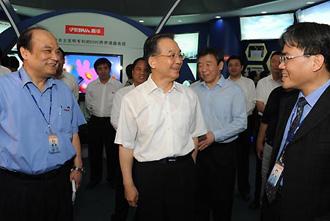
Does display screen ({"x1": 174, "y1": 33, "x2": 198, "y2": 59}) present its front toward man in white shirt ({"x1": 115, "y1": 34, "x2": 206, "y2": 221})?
yes

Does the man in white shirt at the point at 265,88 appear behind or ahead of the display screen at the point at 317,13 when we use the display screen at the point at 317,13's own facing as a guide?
ahead

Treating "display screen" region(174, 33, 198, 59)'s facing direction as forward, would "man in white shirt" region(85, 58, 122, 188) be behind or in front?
in front

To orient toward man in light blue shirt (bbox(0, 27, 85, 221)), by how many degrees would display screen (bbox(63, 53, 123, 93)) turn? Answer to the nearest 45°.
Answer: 0° — it already faces them

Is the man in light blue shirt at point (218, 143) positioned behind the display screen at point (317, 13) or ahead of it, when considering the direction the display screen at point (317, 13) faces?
ahead

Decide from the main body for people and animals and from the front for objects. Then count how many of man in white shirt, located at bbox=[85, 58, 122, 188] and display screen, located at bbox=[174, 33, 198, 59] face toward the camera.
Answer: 2

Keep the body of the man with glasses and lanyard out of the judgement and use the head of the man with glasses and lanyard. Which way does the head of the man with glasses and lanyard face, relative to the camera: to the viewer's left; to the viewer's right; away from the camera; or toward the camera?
to the viewer's left

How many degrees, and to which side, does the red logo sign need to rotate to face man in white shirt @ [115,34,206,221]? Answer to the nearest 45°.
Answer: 0° — it already faces them

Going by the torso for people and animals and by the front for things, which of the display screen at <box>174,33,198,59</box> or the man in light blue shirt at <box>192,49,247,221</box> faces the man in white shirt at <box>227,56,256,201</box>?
the display screen
